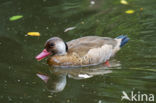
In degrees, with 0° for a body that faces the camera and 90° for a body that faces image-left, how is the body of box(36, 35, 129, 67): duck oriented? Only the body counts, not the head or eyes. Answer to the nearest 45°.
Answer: approximately 90°
